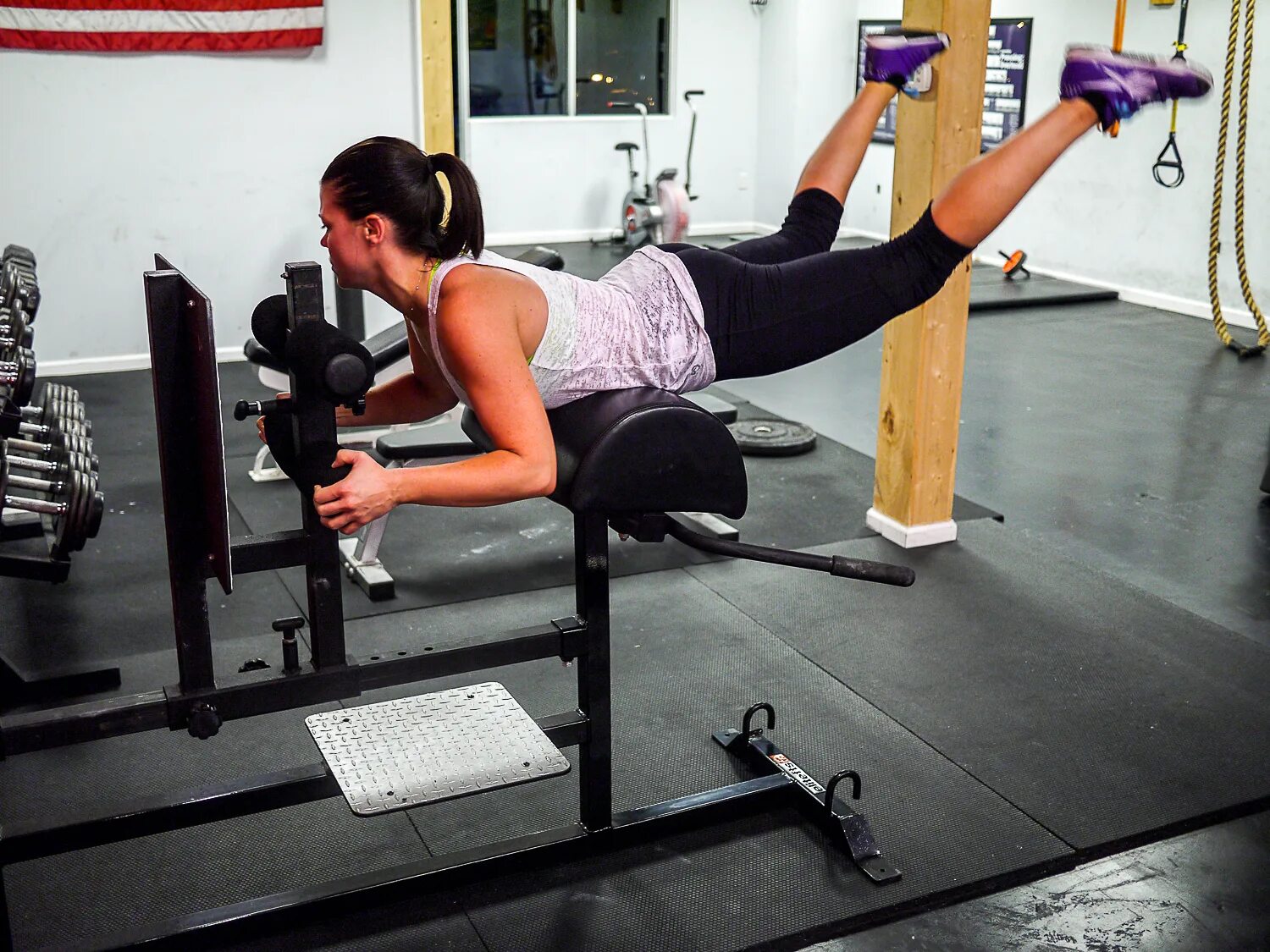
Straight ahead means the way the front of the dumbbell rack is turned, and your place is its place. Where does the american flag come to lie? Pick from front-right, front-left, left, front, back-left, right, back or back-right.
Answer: left

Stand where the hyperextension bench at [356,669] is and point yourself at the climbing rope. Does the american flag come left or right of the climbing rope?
left

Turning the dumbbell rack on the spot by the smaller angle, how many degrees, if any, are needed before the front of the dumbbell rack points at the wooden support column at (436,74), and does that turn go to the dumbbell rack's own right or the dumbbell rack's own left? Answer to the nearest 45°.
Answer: approximately 45° to the dumbbell rack's own left

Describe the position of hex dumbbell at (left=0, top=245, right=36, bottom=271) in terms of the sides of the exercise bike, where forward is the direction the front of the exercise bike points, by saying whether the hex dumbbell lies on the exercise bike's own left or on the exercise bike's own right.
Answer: on the exercise bike's own right

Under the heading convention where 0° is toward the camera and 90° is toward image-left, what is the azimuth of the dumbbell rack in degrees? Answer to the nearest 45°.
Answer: approximately 270°

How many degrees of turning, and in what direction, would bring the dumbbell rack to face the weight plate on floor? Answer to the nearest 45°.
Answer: approximately 45° to its left

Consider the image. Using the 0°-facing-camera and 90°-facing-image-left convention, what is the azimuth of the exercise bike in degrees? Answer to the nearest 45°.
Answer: approximately 315°

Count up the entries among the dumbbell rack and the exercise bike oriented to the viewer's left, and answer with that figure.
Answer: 0

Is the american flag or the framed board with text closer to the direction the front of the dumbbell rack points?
the framed board with text

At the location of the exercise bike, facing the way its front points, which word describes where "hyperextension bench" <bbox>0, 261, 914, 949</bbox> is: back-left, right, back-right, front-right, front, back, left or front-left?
front-right
